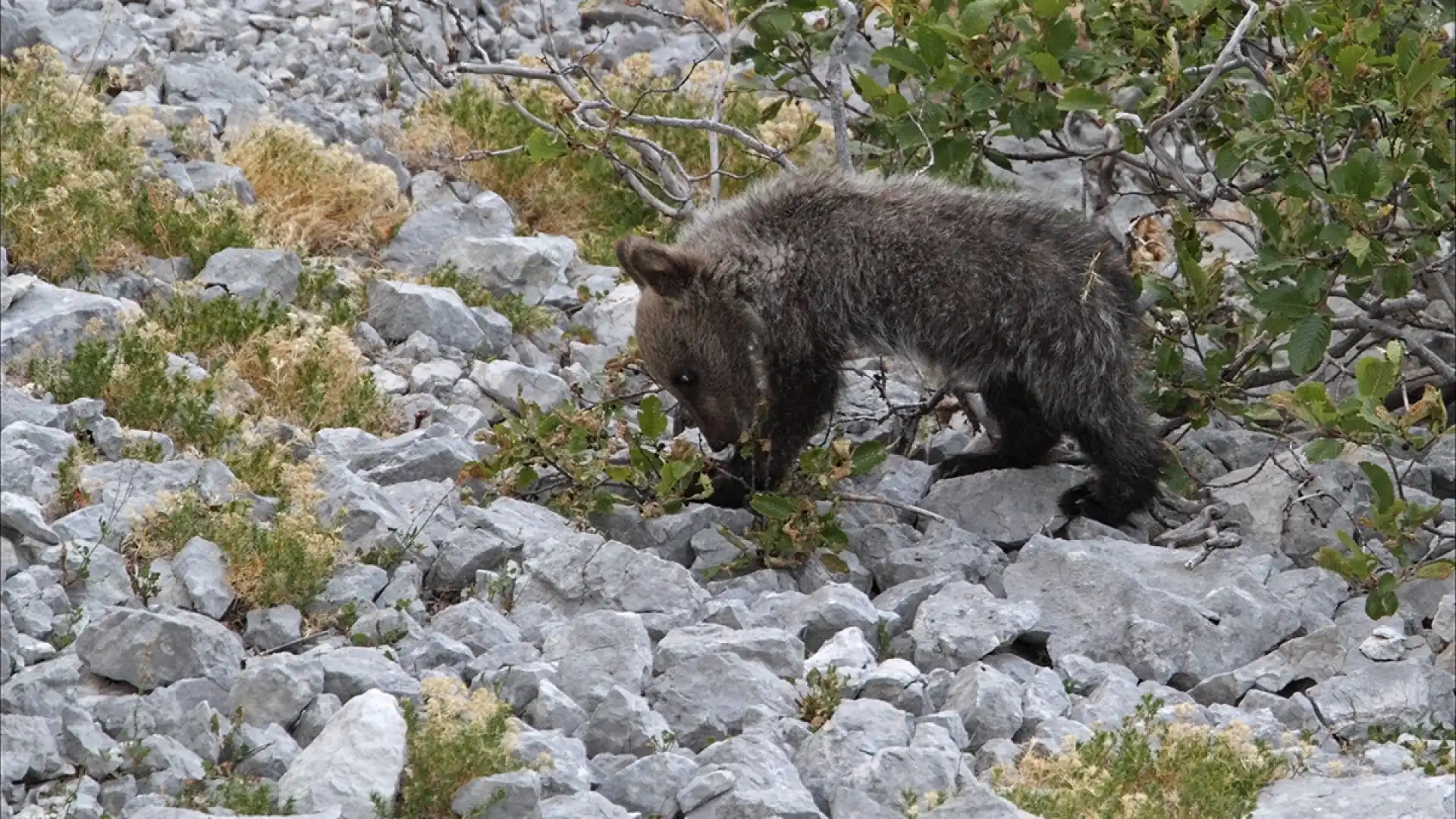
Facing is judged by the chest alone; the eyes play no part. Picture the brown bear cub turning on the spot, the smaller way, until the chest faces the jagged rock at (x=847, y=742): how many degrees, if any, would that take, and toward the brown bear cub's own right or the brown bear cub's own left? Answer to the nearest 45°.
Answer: approximately 90° to the brown bear cub's own left

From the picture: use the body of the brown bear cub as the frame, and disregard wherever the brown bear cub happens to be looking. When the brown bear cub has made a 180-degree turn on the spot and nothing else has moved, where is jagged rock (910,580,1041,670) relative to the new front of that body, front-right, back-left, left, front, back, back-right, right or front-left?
right

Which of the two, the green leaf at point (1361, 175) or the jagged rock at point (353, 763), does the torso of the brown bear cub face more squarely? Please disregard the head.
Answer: the jagged rock

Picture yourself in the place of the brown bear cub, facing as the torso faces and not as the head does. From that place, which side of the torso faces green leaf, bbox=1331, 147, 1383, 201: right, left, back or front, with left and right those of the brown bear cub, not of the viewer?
back

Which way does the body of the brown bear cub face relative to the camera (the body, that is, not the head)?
to the viewer's left

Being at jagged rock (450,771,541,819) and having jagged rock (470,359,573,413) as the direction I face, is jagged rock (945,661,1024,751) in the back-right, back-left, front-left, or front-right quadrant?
front-right

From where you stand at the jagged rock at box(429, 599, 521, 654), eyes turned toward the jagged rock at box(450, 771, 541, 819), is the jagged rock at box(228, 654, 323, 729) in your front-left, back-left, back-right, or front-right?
front-right

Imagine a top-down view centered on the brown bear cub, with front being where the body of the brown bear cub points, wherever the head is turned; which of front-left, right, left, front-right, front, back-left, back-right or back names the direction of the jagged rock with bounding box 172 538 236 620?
front-left

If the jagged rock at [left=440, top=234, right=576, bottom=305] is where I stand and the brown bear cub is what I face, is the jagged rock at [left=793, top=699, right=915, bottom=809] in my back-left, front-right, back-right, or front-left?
front-right

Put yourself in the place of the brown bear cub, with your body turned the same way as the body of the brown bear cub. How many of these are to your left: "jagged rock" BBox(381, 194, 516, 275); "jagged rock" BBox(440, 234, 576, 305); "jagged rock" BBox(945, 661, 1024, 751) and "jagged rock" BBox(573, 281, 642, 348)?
1

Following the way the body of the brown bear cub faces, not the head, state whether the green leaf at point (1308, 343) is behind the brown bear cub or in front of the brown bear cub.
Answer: behind

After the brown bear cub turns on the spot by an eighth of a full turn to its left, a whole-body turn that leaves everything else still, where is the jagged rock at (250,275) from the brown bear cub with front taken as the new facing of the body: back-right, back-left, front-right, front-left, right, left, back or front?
front-right

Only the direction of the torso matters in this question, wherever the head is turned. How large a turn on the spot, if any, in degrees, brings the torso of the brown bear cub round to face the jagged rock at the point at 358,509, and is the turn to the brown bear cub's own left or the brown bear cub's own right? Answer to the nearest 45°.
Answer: approximately 45° to the brown bear cub's own left

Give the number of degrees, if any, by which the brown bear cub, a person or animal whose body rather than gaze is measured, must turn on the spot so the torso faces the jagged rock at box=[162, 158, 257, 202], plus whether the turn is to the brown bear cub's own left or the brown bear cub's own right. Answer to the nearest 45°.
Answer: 0° — it already faces it

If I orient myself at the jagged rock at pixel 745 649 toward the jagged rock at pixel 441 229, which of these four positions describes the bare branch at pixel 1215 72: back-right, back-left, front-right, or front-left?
front-right

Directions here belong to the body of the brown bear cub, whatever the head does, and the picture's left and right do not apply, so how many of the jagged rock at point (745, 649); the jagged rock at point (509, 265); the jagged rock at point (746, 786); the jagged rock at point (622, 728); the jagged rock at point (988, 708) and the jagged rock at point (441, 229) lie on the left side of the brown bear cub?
4

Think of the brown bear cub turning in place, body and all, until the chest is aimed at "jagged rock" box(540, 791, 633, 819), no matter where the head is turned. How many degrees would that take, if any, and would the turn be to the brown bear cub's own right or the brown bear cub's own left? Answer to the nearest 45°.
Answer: approximately 90° to the brown bear cub's own left

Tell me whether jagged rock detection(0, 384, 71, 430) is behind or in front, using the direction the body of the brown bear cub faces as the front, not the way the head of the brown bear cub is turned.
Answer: in front

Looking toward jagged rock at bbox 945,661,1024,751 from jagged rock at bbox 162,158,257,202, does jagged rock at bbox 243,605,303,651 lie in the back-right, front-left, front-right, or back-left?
front-right

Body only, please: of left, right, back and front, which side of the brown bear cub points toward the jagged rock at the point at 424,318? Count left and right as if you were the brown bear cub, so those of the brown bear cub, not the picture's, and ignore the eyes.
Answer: front

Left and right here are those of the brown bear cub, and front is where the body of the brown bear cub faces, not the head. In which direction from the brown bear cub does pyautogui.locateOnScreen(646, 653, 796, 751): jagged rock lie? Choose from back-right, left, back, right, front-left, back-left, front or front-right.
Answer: left

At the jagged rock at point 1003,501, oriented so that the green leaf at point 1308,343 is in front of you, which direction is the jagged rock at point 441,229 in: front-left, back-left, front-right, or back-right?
back-left
